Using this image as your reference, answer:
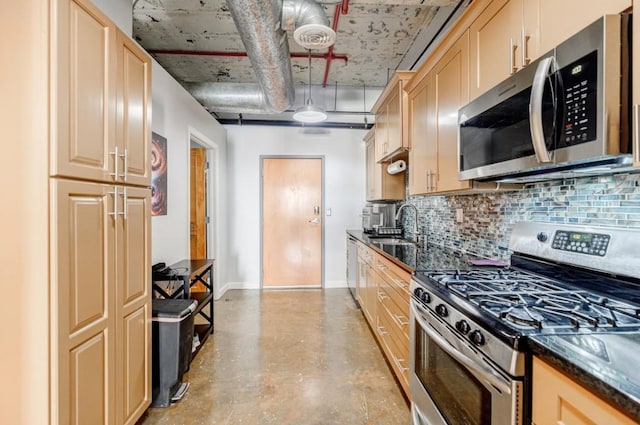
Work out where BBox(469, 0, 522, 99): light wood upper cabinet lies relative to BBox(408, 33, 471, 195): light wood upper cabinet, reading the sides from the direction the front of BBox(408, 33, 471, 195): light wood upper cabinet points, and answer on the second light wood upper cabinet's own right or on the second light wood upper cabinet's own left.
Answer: on the second light wood upper cabinet's own left

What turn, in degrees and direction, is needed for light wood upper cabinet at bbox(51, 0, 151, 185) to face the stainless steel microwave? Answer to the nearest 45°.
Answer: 0° — it already faces it

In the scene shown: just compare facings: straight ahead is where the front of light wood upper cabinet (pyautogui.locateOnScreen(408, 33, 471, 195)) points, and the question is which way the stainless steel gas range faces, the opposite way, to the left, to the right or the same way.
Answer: the same way

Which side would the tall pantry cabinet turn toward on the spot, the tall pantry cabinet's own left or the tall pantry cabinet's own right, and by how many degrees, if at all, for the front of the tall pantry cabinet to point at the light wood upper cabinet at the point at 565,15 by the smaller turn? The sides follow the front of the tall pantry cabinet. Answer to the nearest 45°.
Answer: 0° — it already faces it

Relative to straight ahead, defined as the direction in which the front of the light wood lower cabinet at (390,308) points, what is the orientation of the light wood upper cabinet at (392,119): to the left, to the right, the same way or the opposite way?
the same way

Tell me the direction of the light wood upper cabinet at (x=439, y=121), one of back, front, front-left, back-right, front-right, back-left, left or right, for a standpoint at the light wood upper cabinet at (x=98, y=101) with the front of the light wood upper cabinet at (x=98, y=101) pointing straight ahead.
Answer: front-left

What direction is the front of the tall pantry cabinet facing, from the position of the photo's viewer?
facing the viewer and to the right of the viewer

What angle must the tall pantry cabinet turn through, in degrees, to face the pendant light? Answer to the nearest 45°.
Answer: approximately 90° to its left

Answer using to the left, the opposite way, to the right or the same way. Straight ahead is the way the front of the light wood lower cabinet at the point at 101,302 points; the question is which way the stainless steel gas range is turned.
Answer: the opposite way

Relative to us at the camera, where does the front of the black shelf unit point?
facing to the right of the viewer

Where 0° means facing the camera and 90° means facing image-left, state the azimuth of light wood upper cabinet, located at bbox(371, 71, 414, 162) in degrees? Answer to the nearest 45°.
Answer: approximately 90°

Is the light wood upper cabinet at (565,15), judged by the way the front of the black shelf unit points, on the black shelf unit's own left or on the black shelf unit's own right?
on the black shelf unit's own right

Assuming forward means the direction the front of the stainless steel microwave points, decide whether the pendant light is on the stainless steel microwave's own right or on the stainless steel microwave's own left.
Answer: on the stainless steel microwave's own right

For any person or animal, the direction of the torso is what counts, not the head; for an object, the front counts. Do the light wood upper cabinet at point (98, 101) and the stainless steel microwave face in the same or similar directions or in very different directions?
very different directions

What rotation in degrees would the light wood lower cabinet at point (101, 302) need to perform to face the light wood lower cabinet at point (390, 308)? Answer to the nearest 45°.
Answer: approximately 45° to its left

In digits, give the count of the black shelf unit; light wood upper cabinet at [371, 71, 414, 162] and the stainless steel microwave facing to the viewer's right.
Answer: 1

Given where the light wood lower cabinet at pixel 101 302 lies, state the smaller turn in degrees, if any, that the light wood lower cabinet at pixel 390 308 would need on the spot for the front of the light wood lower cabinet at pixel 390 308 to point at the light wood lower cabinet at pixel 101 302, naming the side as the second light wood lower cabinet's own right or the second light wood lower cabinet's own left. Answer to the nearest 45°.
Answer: approximately 45° to the second light wood lower cabinet's own left

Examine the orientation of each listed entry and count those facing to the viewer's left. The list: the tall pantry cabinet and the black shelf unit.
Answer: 0

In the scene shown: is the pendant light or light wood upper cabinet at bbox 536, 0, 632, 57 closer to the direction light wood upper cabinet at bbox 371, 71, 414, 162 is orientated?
the pendant light

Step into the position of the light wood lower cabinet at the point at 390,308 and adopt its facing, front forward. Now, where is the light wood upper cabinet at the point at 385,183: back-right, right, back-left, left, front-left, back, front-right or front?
right

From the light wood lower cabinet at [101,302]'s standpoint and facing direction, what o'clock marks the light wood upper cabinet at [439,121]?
The light wood upper cabinet is roughly at 11 o'clock from the light wood lower cabinet.

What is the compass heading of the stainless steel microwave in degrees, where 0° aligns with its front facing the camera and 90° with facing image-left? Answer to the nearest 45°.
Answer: approximately 45°
